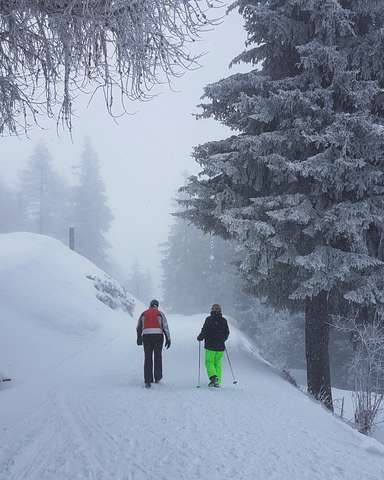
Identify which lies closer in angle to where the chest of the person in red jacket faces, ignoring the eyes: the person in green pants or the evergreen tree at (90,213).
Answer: the evergreen tree

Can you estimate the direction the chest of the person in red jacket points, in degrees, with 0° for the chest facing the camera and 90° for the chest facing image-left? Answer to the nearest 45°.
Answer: approximately 180°

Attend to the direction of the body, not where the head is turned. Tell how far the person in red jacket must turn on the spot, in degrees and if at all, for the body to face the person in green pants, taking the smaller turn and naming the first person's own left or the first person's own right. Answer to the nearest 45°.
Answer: approximately 90° to the first person's own right

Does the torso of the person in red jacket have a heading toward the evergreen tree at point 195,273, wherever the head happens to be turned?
yes

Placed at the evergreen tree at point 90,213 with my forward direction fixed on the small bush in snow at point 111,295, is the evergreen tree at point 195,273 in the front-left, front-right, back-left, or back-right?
front-left

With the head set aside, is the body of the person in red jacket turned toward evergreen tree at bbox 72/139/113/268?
yes
